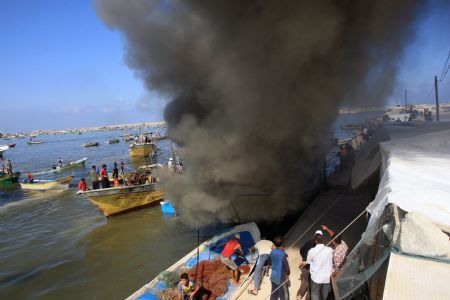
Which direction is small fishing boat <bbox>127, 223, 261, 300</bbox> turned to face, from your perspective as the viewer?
facing away from the viewer and to the right of the viewer

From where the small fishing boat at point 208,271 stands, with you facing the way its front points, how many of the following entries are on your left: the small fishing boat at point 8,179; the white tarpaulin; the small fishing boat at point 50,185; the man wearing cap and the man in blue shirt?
2

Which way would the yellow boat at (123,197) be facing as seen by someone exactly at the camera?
facing the viewer and to the left of the viewer

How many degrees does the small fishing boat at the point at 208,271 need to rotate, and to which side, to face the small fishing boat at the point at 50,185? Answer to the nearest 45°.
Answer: approximately 90° to its left

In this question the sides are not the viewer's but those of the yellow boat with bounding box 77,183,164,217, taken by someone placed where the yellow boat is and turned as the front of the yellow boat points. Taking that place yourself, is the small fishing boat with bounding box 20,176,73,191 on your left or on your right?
on your right

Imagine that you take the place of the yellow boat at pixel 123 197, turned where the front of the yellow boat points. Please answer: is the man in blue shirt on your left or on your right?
on your left

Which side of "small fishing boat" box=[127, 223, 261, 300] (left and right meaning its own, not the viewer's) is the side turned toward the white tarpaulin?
right

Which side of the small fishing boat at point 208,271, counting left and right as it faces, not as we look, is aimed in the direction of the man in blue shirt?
right
